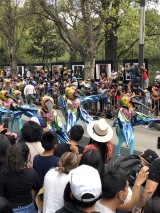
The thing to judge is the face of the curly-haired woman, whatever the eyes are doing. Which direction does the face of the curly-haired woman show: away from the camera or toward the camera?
away from the camera

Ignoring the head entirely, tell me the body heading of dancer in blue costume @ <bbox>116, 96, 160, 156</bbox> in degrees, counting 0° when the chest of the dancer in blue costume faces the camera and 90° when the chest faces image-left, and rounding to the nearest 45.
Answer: approximately 315°

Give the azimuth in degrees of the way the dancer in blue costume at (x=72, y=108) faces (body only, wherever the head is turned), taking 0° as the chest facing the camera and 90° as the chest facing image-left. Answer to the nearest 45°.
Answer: approximately 315°

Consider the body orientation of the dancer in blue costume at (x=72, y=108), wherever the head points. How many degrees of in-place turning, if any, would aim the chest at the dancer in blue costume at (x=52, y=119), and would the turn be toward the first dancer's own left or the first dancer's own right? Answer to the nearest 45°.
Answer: approximately 45° to the first dancer's own right

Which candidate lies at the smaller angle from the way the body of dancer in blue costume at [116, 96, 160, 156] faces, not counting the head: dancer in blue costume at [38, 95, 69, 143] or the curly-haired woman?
the curly-haired woman

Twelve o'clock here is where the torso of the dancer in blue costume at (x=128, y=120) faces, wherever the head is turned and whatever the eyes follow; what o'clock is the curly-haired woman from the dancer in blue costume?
The curly-haired woman is roughly at 2 o'clock from the dancer in blue costume.

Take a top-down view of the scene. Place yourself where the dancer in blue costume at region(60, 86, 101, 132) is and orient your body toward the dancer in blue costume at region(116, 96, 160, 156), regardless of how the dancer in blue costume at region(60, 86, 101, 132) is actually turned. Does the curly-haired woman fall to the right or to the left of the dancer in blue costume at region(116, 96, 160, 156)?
right

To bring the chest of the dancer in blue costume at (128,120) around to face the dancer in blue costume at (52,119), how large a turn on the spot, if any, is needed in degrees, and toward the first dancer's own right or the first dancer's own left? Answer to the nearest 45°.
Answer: approximately 135° to the first dancer's own right

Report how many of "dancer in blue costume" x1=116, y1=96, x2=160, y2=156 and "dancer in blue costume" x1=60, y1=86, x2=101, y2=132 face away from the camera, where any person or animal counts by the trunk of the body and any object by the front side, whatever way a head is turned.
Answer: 0

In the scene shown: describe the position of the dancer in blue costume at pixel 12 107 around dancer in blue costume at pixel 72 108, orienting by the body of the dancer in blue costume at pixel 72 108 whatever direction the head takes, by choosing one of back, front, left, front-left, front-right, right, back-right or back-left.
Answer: back-right

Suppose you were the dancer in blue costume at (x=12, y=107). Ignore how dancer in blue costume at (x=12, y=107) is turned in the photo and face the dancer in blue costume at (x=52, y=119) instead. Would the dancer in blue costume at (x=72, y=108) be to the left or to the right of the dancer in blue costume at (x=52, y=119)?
left
